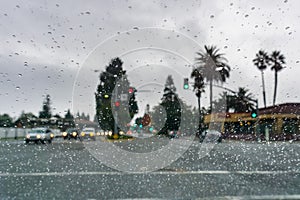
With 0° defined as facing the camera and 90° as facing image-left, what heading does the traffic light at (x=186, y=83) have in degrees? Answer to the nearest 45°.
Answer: approximately 0°

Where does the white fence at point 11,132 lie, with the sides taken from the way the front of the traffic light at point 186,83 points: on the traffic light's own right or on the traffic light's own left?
on the traffic light's own right
